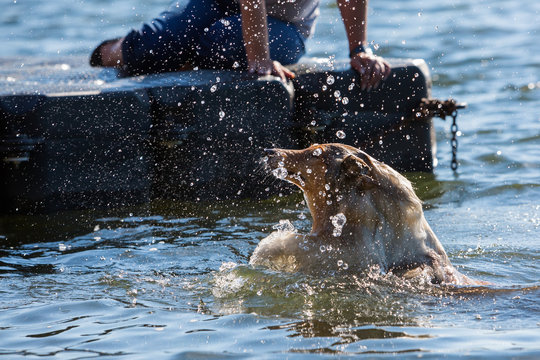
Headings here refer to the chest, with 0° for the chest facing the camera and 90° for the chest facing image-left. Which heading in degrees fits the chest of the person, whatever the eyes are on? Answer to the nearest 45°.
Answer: approximately 315°

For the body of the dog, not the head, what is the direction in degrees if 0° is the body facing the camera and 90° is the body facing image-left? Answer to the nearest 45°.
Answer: approximately 90°

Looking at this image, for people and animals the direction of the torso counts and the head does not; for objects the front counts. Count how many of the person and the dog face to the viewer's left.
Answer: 1

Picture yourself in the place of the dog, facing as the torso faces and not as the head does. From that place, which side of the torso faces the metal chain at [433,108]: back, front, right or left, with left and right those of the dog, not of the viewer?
right

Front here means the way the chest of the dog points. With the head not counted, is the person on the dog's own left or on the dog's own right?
on the dog's own right
